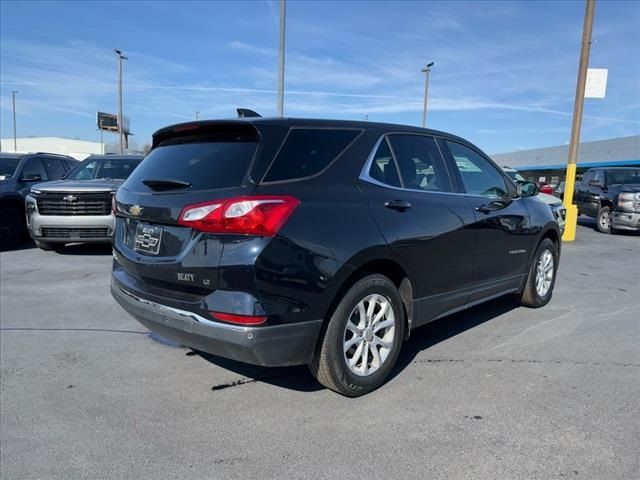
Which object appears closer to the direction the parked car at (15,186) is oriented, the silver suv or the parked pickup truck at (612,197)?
the silver suv

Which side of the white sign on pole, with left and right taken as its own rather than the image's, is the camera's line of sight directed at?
front

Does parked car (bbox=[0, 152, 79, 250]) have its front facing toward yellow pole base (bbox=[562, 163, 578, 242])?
no

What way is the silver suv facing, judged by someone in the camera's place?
facing the viewer and to the left of the viewer

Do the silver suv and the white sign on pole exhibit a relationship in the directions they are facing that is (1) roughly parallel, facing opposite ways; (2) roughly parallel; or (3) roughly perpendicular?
roughly parallel

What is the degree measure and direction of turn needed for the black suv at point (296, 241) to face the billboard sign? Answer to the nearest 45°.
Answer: approximately 90° to its left

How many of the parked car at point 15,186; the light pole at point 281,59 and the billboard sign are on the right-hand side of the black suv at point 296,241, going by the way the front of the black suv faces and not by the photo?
0

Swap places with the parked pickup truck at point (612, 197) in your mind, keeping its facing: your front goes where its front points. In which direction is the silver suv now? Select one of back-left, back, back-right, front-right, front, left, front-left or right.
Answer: right

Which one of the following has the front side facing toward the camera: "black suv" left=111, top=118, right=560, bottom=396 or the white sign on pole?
the white sign on pole
